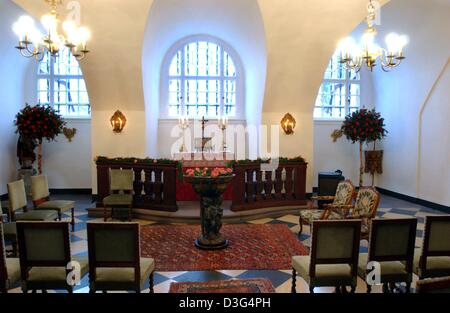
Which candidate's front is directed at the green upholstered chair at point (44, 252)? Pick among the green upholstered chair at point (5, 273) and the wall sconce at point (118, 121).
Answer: the wall sconce

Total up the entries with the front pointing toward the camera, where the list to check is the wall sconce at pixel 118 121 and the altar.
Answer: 2

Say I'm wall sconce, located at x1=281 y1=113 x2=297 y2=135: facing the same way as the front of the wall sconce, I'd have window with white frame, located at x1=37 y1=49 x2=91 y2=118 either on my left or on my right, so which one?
on my right

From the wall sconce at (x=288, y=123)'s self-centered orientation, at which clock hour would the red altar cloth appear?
The red altar cloth is roughly at 2 o'clock from the wall sconce.

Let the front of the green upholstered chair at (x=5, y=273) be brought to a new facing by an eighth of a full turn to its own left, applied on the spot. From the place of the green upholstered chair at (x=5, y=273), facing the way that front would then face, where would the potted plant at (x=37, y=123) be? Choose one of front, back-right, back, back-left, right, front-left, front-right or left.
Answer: front

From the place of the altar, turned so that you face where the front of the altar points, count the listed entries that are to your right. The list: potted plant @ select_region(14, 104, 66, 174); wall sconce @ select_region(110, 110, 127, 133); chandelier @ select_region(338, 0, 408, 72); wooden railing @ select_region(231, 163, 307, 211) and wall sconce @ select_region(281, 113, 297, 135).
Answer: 2

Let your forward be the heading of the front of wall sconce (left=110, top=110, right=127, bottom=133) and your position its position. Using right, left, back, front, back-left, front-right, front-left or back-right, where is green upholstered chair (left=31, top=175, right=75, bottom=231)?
front-right

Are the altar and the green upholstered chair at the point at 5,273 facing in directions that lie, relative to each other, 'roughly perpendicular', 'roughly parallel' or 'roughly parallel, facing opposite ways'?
roughly parallel, facing opposite ways

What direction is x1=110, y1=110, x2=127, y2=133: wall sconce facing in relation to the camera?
toward the camera

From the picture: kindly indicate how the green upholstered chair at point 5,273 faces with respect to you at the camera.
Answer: facing away from the viewer and to the right of the viewer

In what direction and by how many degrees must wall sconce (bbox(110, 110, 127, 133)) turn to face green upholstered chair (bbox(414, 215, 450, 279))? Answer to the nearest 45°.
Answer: approximately 45° to its left

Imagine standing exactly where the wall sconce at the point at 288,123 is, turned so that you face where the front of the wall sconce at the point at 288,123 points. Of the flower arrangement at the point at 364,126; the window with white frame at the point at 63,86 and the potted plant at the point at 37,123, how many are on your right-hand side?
2

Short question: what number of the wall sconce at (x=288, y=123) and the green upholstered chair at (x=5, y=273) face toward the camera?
1

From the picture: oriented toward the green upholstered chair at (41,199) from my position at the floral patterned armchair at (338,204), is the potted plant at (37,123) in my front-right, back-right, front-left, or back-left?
front-right

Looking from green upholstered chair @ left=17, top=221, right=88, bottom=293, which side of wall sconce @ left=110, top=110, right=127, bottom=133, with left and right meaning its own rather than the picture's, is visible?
front

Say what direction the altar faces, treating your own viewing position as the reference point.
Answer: facing the viewer

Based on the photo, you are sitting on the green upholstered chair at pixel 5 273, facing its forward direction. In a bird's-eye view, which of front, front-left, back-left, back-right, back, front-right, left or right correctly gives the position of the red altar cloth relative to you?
front
